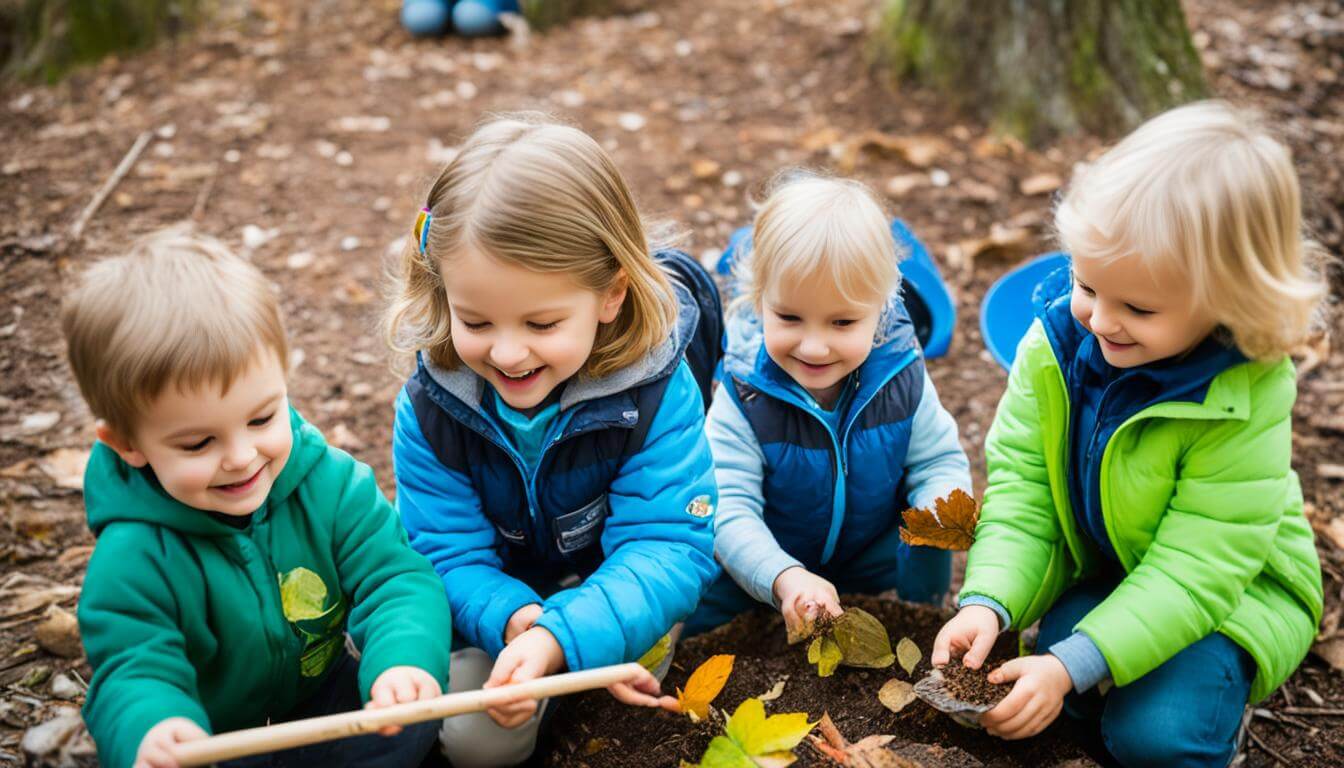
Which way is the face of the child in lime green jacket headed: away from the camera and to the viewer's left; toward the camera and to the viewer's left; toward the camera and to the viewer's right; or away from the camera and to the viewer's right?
toward the camera and to the viewer's left

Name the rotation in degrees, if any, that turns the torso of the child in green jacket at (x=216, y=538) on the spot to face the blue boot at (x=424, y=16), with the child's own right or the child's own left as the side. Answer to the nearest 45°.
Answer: approximately 135° to the child's own left

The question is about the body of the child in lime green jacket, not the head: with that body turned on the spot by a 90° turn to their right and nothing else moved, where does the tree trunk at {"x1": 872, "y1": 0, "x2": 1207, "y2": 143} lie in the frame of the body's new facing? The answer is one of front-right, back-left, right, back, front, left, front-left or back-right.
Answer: front-right

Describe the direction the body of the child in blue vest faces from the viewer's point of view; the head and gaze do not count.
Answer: toward the camera

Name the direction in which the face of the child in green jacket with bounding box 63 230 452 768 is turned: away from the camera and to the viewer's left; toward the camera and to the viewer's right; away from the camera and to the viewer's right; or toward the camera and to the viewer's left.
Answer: toward the camera and to the viewer's right

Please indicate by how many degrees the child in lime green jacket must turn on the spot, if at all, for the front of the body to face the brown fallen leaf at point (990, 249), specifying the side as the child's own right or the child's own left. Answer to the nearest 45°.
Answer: approximately 135° to the child's own right

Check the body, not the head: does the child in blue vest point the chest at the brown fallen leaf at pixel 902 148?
no

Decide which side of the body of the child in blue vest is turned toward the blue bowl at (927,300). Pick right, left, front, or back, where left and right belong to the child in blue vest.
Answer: back

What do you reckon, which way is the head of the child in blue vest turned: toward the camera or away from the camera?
toward the camera

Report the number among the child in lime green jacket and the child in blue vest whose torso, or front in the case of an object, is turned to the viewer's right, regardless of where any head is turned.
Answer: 0

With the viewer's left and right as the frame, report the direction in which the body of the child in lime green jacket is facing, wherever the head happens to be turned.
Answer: facing the viewer and to the left of the viewer

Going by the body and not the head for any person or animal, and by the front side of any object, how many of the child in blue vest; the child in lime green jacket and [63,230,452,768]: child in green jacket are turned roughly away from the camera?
0

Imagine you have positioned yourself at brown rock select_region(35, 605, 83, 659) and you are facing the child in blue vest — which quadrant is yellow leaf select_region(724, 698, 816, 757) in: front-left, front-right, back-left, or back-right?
front-right
